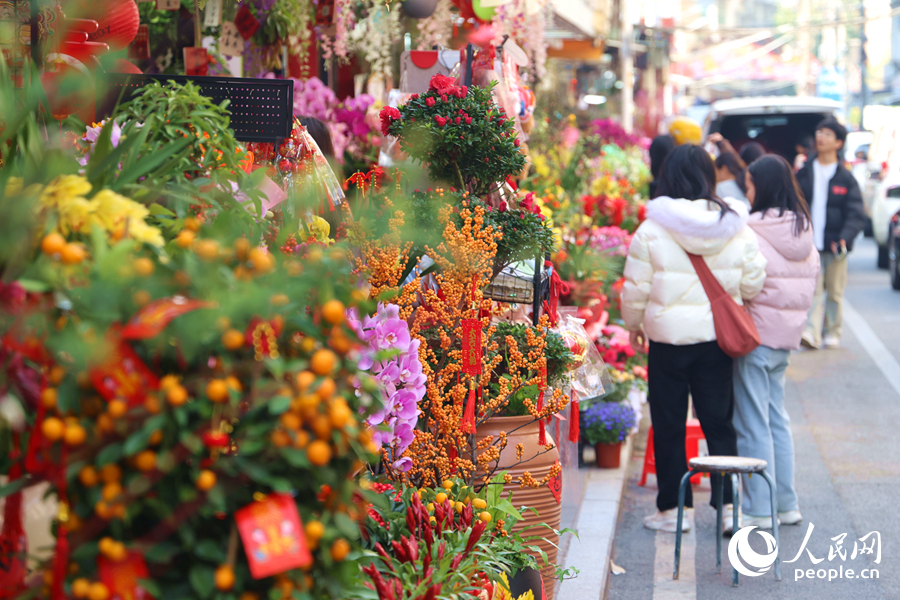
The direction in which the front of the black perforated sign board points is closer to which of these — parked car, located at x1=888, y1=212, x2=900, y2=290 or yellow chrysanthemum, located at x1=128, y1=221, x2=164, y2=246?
the yellow chrysanthemum

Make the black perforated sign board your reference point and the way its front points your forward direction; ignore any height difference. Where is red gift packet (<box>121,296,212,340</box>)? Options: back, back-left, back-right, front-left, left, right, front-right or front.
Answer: front

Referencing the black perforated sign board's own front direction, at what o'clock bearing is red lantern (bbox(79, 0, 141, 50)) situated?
The red lantern is roughly at 5 o'clock from the black perforated sign board.

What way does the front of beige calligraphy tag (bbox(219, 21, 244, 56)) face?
toward the camera

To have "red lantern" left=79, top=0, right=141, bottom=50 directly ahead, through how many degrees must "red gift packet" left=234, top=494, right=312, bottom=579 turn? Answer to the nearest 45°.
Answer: approximately 180°

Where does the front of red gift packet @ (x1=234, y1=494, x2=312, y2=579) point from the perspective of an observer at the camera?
facing the viewer
